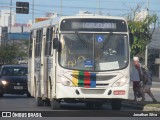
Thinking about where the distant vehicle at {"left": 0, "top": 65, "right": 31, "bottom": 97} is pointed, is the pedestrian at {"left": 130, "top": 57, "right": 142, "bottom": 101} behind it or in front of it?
in front

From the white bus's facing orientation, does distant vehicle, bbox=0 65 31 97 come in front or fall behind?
behind

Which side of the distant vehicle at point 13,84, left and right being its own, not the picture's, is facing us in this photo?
front

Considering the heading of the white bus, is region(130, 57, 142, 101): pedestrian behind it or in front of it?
behind

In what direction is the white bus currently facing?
toward the camera

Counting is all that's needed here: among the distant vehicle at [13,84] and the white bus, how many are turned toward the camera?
2

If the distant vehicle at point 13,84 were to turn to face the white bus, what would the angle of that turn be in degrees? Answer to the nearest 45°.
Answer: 0° — it already faces it
